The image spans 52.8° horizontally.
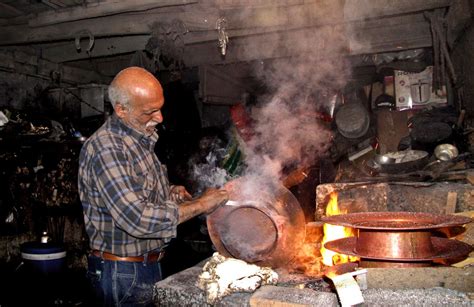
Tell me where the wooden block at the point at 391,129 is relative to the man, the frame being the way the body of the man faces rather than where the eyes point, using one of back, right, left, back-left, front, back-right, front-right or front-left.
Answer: front-left

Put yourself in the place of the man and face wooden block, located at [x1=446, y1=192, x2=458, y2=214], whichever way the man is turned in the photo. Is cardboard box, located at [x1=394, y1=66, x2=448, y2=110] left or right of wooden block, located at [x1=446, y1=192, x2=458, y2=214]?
left

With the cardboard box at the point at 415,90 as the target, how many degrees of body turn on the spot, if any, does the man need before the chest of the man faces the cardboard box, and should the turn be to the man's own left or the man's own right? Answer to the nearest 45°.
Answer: approximately 45° to the man's own left

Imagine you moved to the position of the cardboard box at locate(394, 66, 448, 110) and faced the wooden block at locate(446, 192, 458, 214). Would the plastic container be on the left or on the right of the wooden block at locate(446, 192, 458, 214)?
right

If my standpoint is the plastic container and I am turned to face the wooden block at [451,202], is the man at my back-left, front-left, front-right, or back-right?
front-right

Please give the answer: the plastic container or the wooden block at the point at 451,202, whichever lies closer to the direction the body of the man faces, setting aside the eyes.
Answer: the wooden block

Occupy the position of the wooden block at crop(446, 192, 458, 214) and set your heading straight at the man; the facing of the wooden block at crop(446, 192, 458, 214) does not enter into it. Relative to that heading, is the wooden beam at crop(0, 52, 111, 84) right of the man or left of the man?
right

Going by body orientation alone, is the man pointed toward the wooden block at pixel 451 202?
yes

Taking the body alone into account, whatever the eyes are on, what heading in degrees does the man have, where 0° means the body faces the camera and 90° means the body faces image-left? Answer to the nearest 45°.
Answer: approximately 270°
